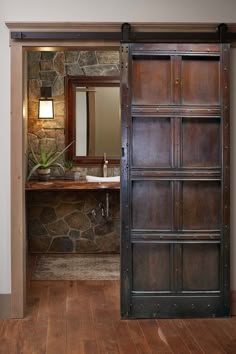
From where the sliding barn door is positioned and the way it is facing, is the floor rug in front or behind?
behind

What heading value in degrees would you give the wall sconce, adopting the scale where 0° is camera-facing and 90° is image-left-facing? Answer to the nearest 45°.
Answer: approximately 0°

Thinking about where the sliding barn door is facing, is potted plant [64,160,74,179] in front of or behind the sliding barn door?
behind

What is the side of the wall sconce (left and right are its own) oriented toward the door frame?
front

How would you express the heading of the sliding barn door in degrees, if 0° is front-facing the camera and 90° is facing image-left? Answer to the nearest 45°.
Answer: approximately 0°

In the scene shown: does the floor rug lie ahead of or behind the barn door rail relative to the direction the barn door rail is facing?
behind

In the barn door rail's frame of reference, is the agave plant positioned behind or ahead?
behind

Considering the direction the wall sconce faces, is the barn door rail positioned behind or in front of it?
in front
